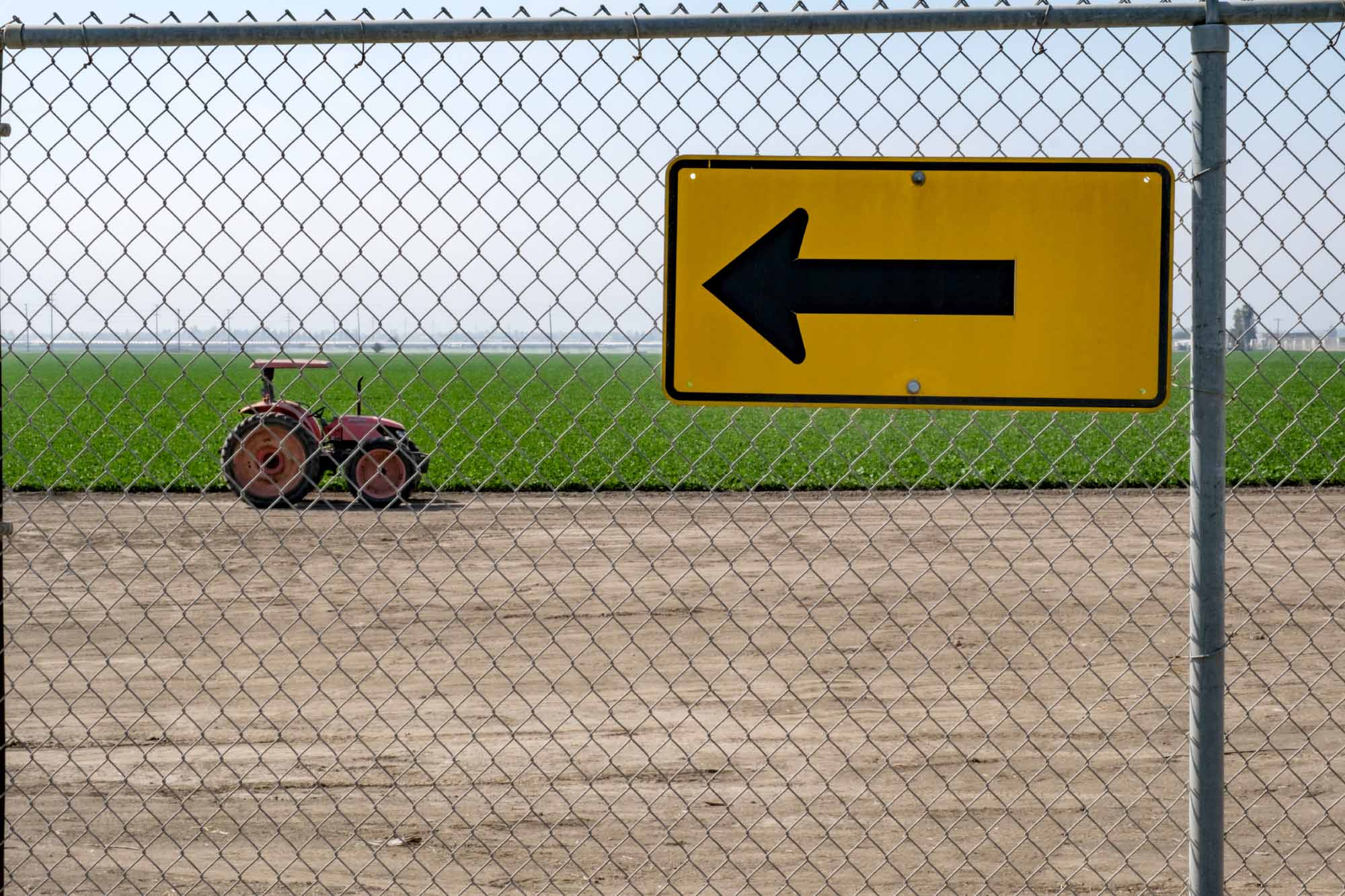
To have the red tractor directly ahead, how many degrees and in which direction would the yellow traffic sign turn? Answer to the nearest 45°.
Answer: approximately 135° to its right

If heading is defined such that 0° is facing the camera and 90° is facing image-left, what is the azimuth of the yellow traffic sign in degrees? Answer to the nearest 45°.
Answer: approximately 0°

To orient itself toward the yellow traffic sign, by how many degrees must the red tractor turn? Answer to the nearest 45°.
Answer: approximately 90° to its right

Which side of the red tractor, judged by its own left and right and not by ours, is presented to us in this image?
right

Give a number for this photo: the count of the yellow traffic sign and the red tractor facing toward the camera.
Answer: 1

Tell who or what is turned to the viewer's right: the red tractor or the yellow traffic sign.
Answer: the red tractor
